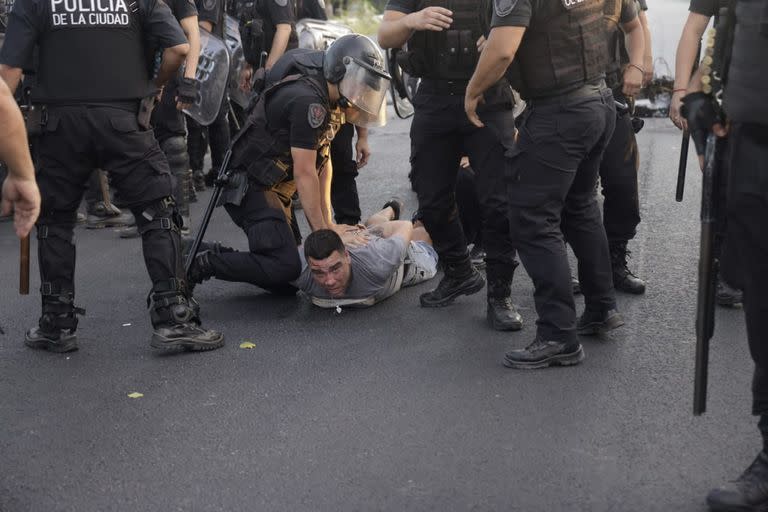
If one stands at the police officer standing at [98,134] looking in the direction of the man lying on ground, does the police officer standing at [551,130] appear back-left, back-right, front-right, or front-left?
front-right

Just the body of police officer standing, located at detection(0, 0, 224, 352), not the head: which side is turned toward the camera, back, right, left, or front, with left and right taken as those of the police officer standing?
back

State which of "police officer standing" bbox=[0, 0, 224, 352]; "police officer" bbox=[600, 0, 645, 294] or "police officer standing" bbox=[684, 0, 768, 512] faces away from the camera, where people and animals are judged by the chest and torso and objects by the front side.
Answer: "police officer standing" bbox=[0, 0, 224, 352]

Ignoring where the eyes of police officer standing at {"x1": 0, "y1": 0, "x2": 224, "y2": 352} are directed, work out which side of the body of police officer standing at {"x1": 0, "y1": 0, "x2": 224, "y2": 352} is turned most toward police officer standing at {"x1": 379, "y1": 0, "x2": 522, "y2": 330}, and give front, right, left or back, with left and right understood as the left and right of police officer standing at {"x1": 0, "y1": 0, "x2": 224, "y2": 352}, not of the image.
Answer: right

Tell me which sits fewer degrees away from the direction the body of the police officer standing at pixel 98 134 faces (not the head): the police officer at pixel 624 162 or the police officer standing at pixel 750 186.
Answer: the police officer

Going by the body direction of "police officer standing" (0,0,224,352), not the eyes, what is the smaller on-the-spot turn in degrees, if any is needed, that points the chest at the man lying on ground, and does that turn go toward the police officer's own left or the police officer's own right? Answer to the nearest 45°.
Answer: approximately 90° to the police officer's own right

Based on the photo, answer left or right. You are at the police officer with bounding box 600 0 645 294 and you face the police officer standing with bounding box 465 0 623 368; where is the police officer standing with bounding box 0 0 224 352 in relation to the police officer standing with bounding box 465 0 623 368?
right

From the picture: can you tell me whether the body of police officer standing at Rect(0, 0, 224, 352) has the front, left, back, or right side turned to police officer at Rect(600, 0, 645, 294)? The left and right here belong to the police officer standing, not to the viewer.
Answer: right

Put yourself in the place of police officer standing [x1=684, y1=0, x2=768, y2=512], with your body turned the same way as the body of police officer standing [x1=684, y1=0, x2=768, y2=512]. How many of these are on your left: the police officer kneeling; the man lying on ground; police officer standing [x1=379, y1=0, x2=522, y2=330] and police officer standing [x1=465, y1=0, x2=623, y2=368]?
0

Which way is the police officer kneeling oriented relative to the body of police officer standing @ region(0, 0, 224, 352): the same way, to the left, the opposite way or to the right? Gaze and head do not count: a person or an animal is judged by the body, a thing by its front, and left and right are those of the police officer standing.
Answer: to the right

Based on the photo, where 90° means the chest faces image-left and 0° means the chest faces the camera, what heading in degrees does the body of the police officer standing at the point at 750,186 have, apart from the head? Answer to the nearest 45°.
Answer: approximately 90°

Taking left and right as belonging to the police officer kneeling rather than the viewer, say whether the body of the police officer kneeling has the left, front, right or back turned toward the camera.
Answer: right

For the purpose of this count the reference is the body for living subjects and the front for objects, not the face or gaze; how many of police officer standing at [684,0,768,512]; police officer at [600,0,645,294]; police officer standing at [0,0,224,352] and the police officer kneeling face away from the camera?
1
